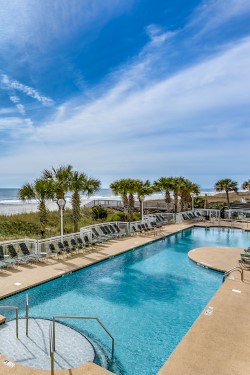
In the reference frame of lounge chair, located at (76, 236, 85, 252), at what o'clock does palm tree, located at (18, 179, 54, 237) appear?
The palm tree is roughly at 6 o'clock from the lounge chair.

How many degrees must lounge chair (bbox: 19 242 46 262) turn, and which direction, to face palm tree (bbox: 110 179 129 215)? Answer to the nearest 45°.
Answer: approximately 90° to its left

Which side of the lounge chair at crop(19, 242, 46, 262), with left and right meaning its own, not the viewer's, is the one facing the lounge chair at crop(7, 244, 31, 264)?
right

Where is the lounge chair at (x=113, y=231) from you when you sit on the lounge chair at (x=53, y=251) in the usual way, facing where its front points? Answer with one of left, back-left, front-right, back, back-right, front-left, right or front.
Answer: left

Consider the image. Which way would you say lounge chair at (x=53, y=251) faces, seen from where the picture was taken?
facing the viewer and to the right of the viewer

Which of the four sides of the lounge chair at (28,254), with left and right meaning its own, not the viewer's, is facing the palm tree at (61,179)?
left

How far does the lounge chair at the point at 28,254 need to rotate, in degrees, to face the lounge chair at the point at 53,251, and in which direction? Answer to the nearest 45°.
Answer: approximately 90° to its left

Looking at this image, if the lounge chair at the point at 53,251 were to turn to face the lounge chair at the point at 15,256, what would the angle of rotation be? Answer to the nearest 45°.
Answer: approximately 90° to its right

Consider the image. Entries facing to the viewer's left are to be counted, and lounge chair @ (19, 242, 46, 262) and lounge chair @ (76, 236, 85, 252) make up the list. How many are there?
0

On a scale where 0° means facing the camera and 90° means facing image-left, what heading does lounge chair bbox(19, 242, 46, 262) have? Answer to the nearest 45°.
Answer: approximately 315°
